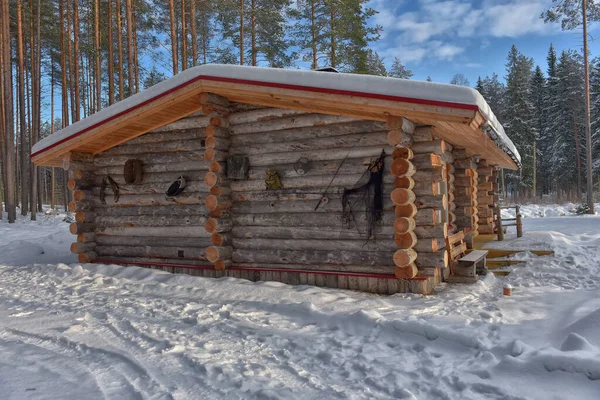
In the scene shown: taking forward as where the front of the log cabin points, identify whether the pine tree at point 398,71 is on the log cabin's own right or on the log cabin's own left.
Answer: on the log cabin's own left

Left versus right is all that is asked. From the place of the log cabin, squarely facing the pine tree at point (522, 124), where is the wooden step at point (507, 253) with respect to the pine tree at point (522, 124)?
right

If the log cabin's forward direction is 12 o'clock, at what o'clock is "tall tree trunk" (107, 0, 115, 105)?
The tall tree trunk is roughly at 8 o'clock from the log cabin.

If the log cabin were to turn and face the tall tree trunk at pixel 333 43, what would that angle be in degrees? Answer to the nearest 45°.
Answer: approximately 90° to its left

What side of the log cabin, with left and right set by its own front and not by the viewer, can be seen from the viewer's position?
right

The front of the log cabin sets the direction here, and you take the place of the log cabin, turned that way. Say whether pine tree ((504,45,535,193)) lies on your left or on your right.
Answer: on your left

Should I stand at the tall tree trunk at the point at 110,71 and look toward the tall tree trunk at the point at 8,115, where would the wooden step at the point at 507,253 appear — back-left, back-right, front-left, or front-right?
back-left
